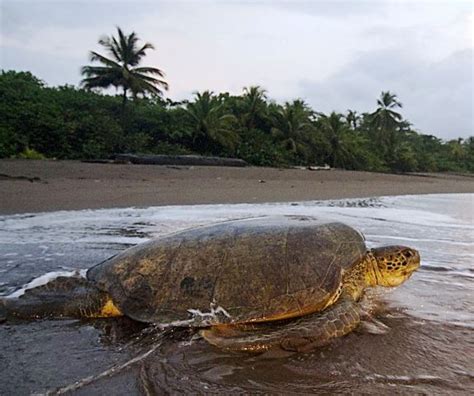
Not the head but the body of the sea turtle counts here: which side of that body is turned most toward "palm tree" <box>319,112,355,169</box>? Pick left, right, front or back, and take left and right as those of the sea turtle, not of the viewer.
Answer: left

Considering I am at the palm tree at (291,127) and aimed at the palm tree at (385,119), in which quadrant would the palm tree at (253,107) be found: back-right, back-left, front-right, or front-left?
back-left

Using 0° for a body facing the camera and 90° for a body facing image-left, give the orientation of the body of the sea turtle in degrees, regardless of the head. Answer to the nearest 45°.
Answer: approximately 270°

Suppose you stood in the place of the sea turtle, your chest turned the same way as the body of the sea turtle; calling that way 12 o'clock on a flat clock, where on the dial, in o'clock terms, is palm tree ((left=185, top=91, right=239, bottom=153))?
The palm tree is roughly at 9 o'clock from the sea turtle.

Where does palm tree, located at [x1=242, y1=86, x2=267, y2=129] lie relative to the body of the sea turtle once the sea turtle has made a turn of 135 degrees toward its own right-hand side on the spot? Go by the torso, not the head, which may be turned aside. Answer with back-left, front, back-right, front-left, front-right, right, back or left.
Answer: back-right

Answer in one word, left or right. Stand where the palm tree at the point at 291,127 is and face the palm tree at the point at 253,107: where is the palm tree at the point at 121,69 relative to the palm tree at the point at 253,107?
left

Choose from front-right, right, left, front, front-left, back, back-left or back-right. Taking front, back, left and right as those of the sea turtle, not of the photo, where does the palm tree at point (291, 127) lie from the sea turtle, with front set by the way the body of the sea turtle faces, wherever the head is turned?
left

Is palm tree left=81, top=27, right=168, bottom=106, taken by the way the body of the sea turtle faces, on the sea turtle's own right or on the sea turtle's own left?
on the sea turtle's own left

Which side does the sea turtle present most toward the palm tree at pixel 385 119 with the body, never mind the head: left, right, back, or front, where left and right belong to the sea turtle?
left
